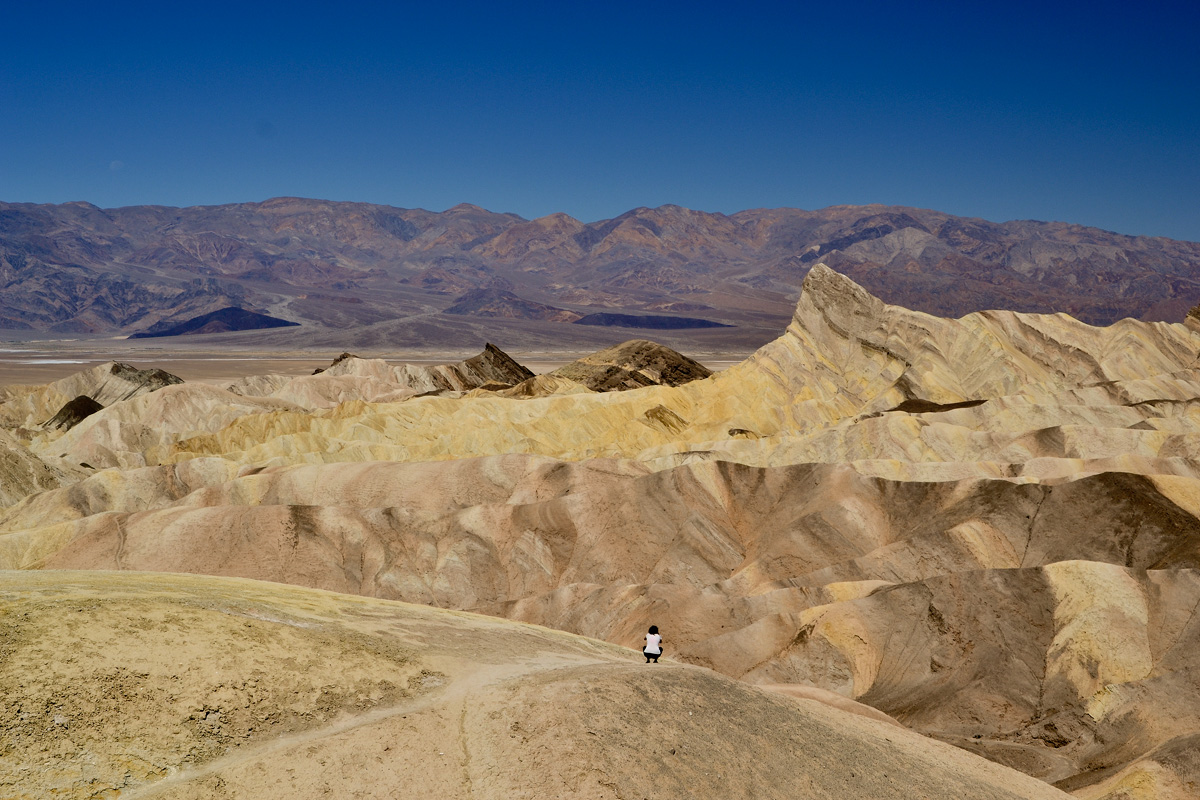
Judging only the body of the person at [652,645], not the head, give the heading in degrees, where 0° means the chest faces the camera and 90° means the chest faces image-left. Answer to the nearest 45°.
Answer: approximately 180°
